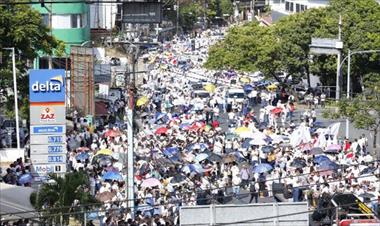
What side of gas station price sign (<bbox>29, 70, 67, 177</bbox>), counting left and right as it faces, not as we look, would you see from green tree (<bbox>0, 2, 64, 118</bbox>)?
back

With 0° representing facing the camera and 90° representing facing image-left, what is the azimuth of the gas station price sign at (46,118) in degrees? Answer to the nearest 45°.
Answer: approximately 0°

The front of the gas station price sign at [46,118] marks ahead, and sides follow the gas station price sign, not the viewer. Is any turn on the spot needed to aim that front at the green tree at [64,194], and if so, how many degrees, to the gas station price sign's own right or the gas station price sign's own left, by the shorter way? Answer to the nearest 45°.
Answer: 0° — it already faces it

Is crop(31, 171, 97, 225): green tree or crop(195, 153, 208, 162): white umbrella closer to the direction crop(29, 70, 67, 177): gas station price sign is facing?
the green tree

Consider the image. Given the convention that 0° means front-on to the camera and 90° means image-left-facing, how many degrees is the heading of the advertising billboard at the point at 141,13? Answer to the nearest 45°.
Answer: approximately 0°

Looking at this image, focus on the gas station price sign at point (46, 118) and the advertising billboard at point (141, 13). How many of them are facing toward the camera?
2
